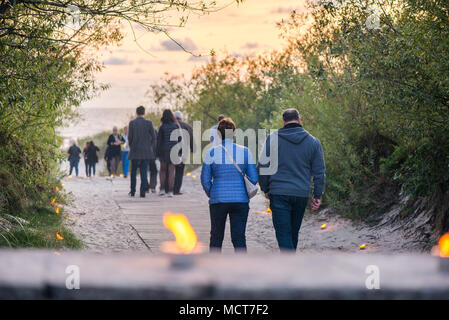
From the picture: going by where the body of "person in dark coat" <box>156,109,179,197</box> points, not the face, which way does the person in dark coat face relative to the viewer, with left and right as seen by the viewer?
facing away from the viewer and to the right of the viewer

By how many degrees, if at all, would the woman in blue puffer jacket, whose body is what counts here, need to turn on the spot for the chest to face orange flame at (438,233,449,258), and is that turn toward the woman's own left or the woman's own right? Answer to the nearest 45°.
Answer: approximately 180°

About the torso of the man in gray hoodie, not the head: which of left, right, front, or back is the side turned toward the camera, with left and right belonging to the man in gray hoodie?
back

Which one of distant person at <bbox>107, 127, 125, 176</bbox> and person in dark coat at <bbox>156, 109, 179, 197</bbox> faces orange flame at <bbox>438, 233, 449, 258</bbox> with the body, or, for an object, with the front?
the distant person

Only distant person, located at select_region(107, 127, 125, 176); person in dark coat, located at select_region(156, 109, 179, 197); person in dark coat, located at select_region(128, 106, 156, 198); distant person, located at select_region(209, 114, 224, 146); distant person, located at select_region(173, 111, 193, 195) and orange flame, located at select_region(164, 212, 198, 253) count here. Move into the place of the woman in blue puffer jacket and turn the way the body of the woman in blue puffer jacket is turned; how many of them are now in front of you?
5

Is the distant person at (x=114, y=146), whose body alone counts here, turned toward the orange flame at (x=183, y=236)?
yes

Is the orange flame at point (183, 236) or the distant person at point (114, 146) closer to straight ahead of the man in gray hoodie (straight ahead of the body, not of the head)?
the distant person

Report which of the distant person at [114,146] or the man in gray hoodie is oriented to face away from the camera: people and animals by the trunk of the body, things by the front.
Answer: the man in gray hoodie

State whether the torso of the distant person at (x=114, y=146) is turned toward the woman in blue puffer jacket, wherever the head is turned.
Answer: yes

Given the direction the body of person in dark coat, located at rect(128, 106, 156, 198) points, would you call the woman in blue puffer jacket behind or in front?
behind

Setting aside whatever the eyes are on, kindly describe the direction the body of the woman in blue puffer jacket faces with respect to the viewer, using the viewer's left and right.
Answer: facing away from the viewer

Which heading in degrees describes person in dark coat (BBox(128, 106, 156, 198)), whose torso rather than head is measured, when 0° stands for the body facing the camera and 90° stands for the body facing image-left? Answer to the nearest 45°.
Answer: approximately 180°

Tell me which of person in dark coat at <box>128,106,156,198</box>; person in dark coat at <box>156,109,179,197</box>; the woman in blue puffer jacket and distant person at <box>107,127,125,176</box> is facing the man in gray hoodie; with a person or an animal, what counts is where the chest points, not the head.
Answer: the distant person

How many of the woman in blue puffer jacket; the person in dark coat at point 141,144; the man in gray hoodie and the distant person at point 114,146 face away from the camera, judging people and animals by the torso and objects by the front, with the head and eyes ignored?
3
